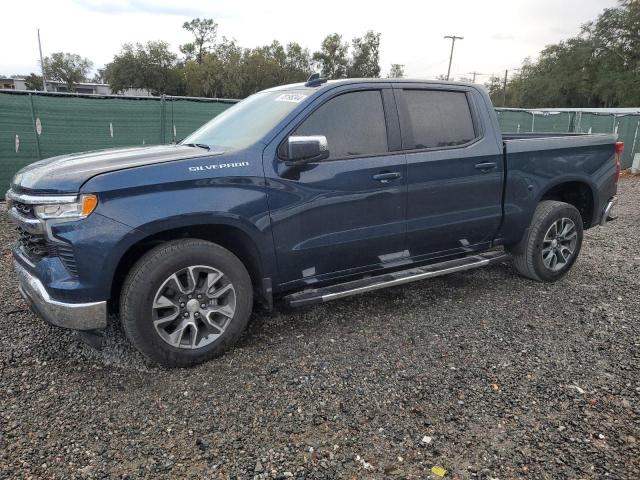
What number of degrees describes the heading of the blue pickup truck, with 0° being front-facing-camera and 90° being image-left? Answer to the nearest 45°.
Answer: approximately 45°

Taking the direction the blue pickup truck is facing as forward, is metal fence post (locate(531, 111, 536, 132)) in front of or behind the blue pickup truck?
behind

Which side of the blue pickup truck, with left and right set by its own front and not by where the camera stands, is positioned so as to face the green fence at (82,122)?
right

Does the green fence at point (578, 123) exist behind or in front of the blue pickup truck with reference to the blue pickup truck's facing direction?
behind
